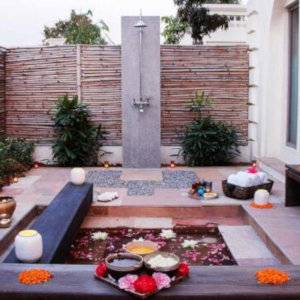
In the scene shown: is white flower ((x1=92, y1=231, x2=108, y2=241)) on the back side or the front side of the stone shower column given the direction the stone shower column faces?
on the front side

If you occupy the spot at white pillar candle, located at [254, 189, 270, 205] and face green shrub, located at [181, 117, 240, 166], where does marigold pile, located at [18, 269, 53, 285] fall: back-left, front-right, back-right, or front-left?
back-left

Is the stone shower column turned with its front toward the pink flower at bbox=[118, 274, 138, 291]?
yes

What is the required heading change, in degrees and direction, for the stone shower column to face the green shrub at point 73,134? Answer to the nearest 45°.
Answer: approximately 90° to its right

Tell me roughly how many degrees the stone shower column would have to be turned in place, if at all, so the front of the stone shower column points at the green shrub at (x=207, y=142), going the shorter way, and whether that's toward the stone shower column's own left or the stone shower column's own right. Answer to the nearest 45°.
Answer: approximately 90° to the stone shower column's own left

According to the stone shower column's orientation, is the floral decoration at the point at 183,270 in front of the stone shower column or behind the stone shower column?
in front

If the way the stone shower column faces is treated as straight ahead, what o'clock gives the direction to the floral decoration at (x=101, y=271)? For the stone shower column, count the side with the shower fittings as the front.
The floral decoration is roughly at 12 o'clock from the stone shower column.

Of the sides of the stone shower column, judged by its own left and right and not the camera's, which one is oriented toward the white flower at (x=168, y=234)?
front

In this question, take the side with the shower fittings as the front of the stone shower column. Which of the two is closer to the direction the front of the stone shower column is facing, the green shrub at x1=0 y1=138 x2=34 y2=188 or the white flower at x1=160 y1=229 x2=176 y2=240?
the white flower

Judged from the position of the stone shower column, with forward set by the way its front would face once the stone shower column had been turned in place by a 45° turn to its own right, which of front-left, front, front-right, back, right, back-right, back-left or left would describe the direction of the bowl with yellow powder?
front-left

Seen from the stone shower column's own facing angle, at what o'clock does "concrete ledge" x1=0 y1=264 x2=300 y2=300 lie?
The concrete ledge is roughly at 12 o'clock from the stone shower column.

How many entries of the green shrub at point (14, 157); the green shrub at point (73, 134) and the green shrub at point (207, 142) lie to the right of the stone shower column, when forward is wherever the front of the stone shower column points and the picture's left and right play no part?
2

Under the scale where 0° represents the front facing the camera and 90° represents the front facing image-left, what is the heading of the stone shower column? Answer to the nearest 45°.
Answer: approximately 0°

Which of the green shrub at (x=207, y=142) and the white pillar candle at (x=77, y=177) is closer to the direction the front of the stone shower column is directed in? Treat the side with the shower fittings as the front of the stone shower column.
the white pillar candle

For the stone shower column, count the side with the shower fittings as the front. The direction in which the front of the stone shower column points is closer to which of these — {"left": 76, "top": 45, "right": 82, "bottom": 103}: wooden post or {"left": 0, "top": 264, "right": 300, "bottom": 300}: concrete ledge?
the concrete ledge

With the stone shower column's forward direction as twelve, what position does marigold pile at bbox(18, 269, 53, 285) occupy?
The marigold pile is roughly at 12 o'clock from the stone shower column.
